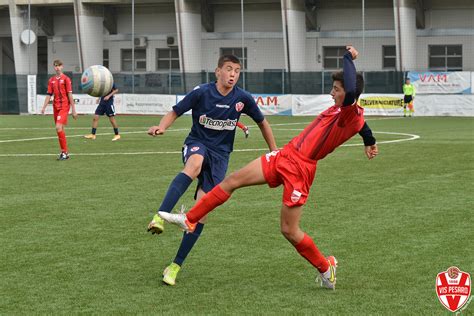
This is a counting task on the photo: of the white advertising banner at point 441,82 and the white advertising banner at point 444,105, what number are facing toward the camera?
2

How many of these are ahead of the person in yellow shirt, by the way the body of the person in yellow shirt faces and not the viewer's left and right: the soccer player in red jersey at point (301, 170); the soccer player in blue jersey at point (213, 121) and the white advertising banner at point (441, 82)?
2

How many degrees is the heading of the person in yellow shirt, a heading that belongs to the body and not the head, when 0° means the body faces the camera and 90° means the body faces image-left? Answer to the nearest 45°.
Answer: approximately 0°

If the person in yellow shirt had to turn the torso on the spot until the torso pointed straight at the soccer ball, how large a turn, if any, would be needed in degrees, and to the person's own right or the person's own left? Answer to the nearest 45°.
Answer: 0° — they already face it

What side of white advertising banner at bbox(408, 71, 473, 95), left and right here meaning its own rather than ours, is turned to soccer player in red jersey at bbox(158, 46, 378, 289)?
front

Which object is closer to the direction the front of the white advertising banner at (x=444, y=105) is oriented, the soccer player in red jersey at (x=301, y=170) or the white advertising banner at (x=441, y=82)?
the soccer player in red jersey

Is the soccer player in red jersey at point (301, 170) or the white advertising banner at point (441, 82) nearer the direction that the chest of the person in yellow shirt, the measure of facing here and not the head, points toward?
the soccer player in red jersey

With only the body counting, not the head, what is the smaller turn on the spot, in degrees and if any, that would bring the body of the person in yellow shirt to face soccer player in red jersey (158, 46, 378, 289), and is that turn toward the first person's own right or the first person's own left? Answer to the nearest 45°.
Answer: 0° — they already face them

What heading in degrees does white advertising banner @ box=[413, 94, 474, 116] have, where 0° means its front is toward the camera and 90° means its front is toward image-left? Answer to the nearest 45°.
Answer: approximately 0°
